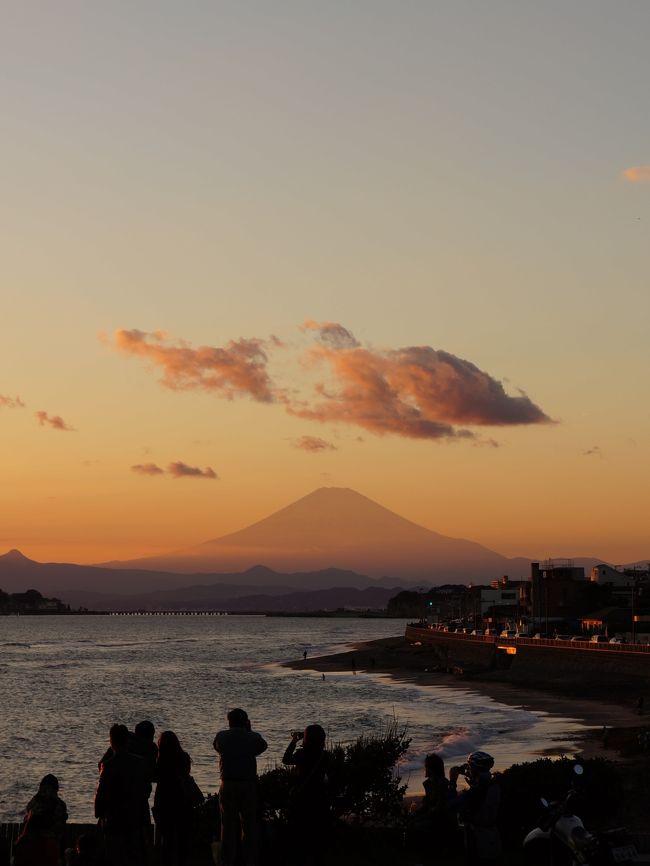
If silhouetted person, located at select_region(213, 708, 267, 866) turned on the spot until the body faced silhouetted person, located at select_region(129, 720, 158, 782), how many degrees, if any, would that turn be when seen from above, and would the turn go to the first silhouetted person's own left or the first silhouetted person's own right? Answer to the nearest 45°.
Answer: approximately 45° to the first silhouetted person's own left

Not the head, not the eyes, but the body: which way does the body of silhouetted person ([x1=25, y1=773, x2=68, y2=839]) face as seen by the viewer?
away from the camera

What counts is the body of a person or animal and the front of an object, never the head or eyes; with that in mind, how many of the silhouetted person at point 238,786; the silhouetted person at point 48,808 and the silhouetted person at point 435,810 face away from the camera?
3

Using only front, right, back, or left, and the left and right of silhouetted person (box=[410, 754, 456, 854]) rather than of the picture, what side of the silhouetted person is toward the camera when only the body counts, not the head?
back

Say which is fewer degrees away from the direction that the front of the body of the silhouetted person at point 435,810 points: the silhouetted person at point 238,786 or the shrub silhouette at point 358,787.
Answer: the shrub silhouette

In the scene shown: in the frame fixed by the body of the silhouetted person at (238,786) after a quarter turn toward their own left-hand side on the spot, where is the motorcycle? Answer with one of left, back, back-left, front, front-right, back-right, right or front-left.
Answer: back-left

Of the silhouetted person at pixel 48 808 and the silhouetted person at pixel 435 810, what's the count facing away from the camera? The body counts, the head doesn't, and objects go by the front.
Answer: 2

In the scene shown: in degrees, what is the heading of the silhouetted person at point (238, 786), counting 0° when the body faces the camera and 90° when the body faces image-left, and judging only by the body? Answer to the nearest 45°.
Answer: approximately 180°

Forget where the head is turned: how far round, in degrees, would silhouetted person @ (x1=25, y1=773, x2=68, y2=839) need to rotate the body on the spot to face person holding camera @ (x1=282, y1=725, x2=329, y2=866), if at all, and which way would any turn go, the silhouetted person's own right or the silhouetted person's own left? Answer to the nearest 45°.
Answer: approximately 45° to the silhouetted person's own right

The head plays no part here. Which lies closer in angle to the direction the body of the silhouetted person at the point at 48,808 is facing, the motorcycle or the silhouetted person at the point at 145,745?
the silhouetted person
